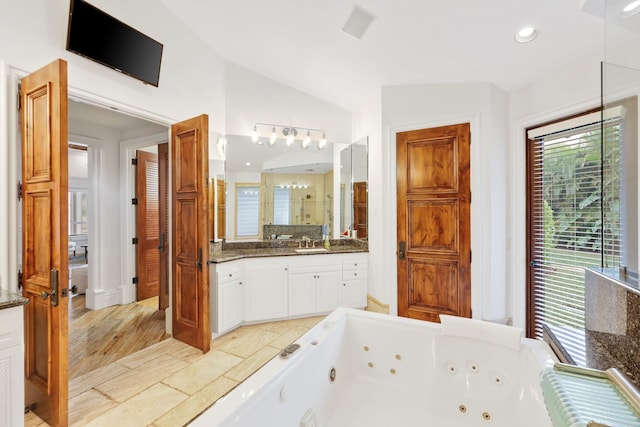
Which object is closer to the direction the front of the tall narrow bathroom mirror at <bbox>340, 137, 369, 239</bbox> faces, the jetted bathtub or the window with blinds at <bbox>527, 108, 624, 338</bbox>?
the jetted bathtub

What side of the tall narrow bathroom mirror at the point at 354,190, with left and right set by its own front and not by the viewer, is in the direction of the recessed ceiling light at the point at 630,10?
left

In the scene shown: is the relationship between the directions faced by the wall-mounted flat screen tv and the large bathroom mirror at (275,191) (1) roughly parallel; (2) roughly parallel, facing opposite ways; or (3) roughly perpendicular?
roughly perpendicular

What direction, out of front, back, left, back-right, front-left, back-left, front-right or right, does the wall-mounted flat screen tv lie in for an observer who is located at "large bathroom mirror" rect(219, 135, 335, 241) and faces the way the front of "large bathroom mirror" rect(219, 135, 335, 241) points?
front-right

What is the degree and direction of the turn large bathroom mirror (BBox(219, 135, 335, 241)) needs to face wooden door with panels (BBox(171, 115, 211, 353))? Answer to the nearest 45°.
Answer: approximately 45° to its right

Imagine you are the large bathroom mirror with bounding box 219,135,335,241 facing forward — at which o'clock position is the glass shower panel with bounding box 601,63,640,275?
the glass shower panel with bounding box 601,63,640,275 is roughly at 11 o'clock from the large bathroom mirror with bounding box 219,135,335,241.

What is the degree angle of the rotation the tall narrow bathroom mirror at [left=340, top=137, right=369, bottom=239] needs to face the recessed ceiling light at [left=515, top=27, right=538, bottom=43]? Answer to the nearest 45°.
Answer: approximately 90° to its left

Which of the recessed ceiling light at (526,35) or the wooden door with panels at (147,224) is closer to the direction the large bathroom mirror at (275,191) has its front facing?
the recessed ceiling light

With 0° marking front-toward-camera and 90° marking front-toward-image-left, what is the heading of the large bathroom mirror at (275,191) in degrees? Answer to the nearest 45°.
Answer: approximately 0°

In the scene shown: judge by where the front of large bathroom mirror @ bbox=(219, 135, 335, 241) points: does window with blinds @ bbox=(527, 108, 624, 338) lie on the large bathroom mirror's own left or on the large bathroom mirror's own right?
on the large bathroom mirror's own left
